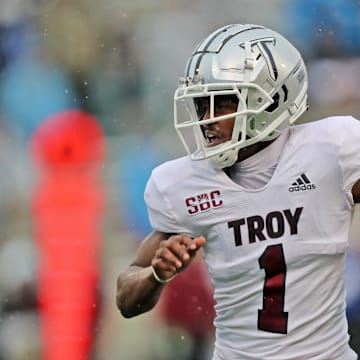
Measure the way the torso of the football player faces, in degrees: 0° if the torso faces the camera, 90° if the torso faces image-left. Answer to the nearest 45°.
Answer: approximately 0°

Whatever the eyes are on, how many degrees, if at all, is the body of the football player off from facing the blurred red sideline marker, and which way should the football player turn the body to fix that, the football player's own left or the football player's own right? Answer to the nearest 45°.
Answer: approximately 135° to the football player's own right
